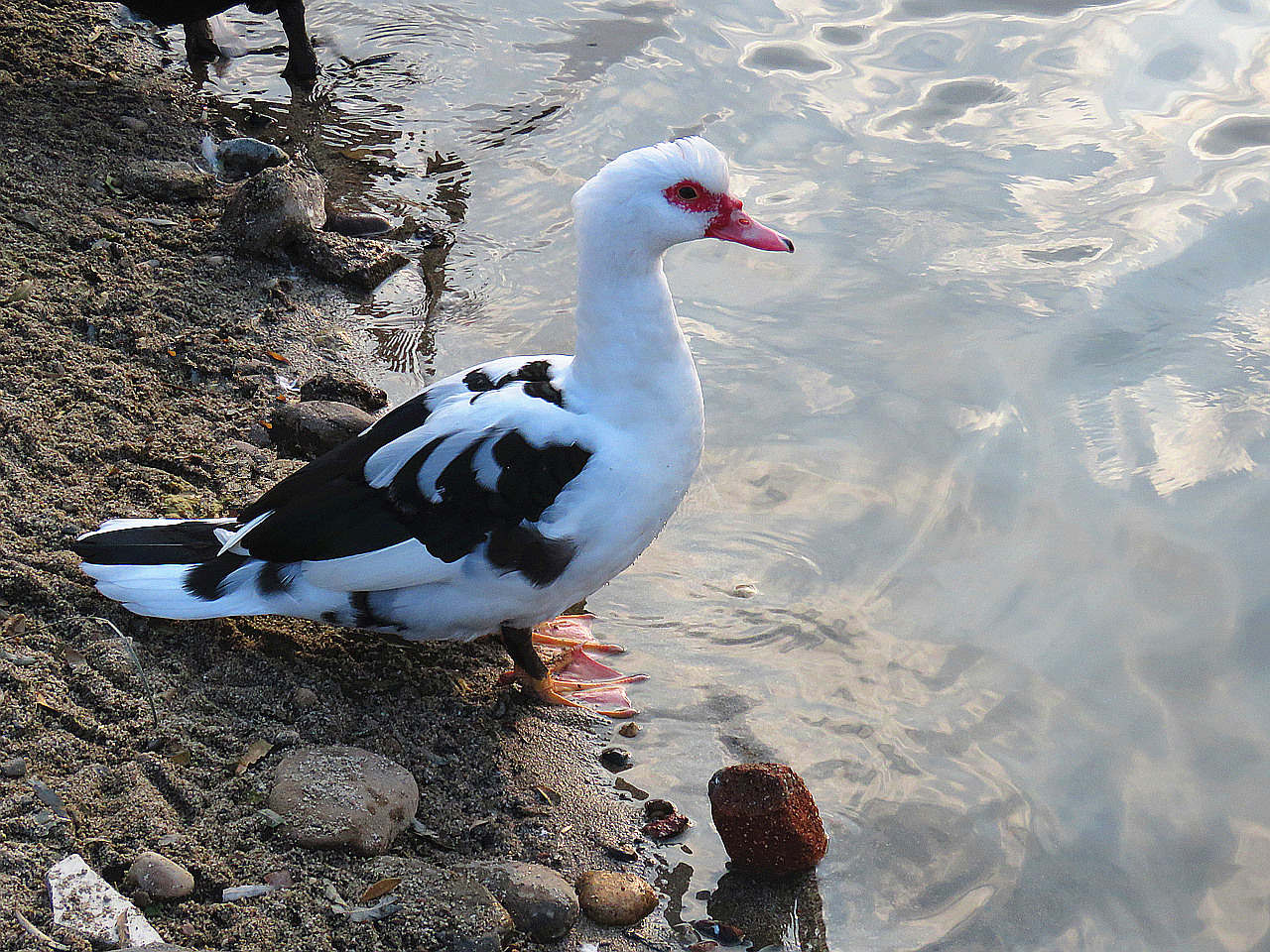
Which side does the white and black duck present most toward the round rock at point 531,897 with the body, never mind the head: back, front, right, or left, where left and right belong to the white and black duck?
right

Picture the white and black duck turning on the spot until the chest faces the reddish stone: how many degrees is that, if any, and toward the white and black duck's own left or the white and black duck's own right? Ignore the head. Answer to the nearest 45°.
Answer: approximately 45° to the white and black duck's own right

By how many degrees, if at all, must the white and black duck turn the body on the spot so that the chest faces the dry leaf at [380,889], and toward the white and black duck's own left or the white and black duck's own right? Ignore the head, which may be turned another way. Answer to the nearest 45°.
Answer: approximately 90° to the white and black duck's own right

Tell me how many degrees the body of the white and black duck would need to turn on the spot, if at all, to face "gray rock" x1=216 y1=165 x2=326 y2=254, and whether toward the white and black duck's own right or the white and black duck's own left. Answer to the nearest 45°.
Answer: approximately 90° to the white and black duck's own left

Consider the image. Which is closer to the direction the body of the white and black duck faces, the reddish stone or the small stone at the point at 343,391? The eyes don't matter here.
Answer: the reddish stone

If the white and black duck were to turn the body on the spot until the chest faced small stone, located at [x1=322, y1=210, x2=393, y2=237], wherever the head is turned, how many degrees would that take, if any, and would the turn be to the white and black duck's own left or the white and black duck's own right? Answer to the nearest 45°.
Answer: approximately 90° to the white and black duck's own left

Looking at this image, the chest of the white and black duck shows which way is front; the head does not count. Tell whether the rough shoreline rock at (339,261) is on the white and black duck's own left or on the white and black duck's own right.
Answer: on the white and black duck's own left

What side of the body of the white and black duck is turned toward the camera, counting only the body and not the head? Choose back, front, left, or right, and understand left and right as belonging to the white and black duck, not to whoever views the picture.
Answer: right

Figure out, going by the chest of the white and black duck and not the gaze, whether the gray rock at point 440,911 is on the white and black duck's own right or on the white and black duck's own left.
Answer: on the white and black duck's own right

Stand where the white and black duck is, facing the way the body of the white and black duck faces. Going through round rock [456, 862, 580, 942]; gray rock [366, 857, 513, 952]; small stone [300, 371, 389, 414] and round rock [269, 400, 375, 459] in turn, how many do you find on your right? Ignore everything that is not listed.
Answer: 2
